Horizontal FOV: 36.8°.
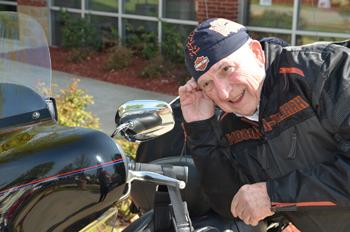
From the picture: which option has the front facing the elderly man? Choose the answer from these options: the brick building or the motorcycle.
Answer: the brick building

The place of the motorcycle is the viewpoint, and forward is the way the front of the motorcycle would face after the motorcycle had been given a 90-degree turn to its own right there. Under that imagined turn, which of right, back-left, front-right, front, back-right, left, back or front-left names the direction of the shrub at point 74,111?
front-right

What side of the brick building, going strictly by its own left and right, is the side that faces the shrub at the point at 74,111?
front

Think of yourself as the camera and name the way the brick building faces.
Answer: facing the viewer

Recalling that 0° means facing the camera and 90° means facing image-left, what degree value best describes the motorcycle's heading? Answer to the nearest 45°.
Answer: approximately 45°

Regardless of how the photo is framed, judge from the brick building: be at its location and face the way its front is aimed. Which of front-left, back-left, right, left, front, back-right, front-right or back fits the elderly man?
front

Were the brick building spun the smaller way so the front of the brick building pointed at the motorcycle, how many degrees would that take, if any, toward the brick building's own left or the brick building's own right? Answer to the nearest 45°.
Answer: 0° — it already faces it
